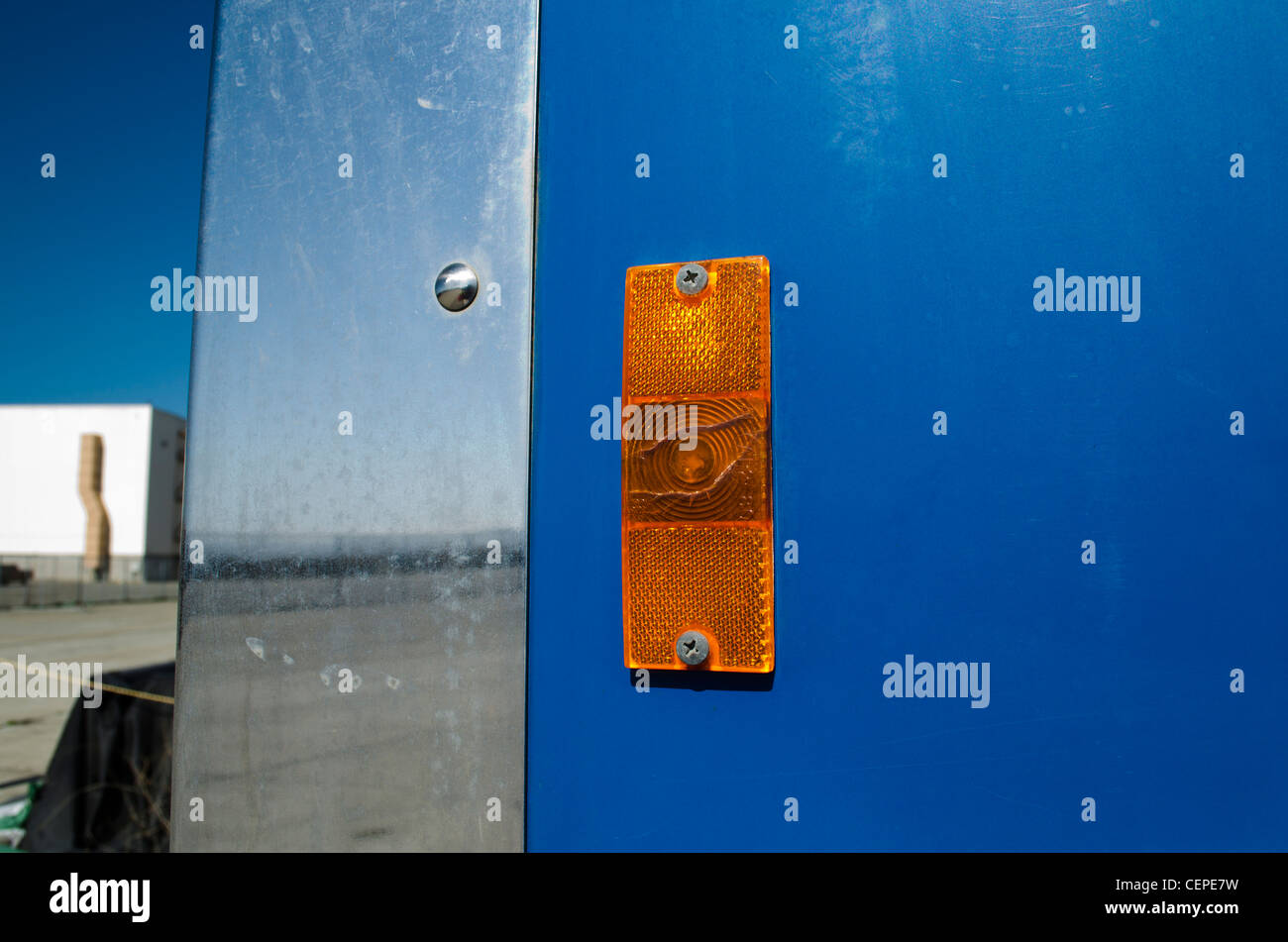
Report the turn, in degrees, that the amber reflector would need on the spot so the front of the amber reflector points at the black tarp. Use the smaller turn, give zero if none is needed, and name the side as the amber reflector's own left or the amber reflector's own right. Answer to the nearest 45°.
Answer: approximately 135° to the amber reflector's own right

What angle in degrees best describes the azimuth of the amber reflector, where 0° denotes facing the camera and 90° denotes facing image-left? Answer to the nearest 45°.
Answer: approximately 0°
